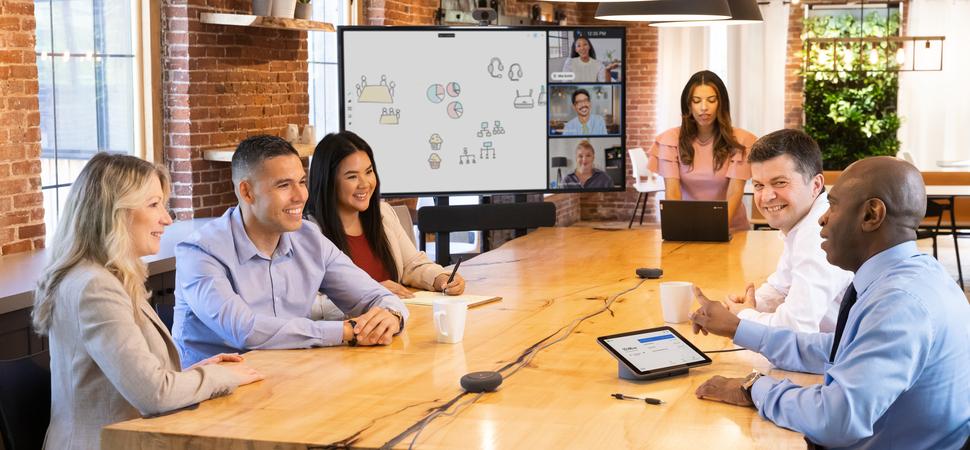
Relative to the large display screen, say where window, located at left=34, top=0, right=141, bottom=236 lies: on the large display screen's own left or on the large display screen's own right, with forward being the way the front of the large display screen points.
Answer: on the large display screen's own right

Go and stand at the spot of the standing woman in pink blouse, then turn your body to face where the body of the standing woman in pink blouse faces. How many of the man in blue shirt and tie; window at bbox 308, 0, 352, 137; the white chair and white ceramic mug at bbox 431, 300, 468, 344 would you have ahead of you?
2

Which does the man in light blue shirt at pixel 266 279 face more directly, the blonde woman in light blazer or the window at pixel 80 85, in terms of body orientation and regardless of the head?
the blonde woman in light blazer

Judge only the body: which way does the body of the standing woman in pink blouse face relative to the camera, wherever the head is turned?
toward the camera

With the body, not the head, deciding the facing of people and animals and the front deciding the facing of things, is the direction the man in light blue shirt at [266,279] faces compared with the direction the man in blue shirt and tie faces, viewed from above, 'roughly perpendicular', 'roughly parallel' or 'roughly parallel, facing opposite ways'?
roughly parallel, facing opposite ways

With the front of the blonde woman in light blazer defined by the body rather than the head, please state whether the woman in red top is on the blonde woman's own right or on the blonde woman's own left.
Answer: on the blonde woman's own left

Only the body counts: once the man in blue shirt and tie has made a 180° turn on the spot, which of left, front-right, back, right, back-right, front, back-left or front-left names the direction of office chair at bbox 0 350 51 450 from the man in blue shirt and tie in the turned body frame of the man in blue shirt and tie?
back

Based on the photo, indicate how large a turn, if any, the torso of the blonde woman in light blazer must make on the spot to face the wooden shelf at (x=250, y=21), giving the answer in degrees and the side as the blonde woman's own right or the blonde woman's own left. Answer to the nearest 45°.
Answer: approximately 90° to the blonde woman's own left

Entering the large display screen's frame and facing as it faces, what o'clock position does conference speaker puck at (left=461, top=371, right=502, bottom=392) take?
The conference speaker puck is roughly at 12 o'clock from the large display screen.

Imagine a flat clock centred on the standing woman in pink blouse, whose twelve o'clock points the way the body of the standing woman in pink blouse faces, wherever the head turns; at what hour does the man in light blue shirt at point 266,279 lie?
The man in light blue shirt is roughly at 1 o'clock from the standing woman in pink blouse.

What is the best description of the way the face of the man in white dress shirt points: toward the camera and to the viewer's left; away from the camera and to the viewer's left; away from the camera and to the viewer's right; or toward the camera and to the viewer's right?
toward the camera and to the viewer's left

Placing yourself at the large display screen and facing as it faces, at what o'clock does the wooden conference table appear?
The wooden conference table is roughly at 12 o'clock from the large display screen.

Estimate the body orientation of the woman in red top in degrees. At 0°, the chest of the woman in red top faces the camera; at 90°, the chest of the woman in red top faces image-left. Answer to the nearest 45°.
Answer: approximately 315°

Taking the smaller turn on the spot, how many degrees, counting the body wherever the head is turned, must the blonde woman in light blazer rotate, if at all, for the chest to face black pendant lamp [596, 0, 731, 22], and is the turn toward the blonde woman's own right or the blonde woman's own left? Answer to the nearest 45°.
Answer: approximately 45° to the blonde woman's own left

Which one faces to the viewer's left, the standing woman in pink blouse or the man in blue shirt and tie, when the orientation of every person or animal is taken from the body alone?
the man in blue shirt and tie

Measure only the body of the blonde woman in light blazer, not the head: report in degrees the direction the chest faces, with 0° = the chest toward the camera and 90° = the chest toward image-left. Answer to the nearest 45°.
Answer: approximately 270°

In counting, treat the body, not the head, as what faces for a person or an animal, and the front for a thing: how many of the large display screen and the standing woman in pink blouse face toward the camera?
2

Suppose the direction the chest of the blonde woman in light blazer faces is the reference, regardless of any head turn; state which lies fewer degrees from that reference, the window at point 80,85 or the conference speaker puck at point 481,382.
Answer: the conference speaker puck

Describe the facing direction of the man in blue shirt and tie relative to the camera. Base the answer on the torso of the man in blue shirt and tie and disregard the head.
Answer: to the viewer's left

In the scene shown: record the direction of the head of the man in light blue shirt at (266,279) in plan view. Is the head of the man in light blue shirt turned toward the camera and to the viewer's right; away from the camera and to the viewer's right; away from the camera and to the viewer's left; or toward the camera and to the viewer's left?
toward the camera and to the viewer's right
